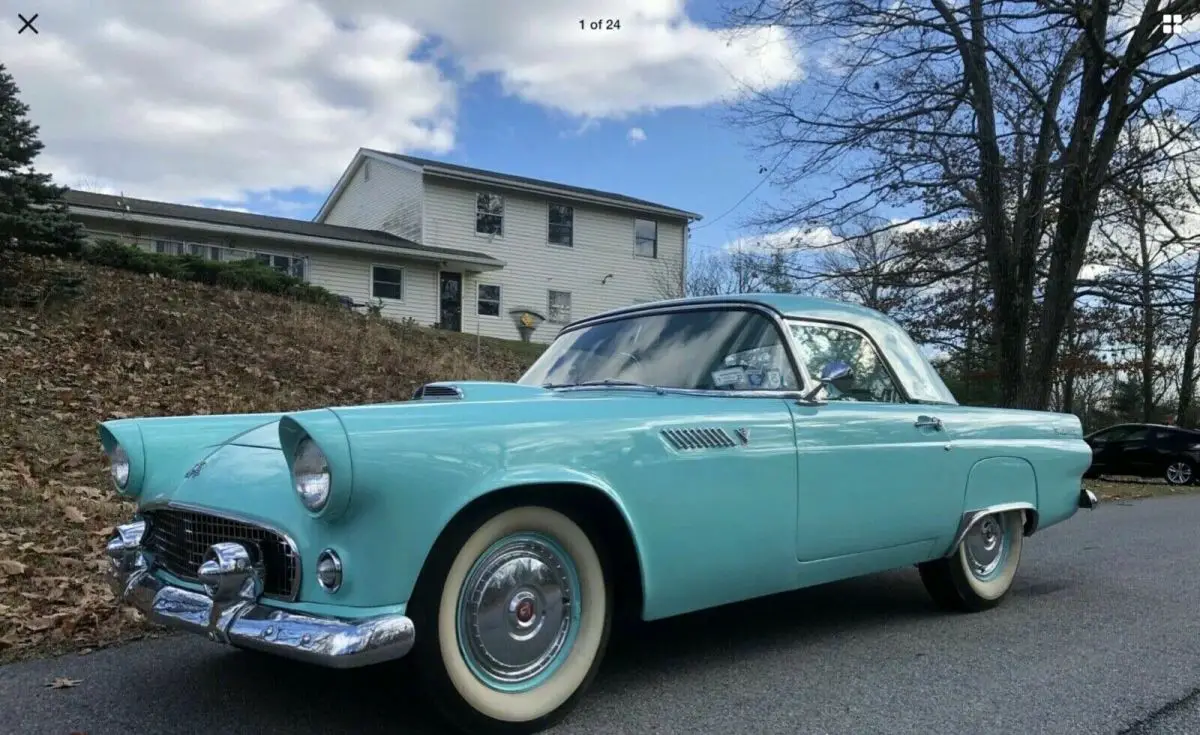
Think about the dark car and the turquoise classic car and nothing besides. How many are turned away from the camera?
0

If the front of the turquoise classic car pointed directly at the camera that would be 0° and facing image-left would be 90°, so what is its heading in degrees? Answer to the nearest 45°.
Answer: approximately 45°

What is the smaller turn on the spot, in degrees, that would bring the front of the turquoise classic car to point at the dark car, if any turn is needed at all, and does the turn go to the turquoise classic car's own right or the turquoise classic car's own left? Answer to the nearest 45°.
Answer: approximately 180°

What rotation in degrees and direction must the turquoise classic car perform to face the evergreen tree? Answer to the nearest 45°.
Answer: approximately 90° to its right

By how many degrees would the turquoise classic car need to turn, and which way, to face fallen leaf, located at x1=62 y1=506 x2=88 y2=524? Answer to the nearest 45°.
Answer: approximately 90° to its right
